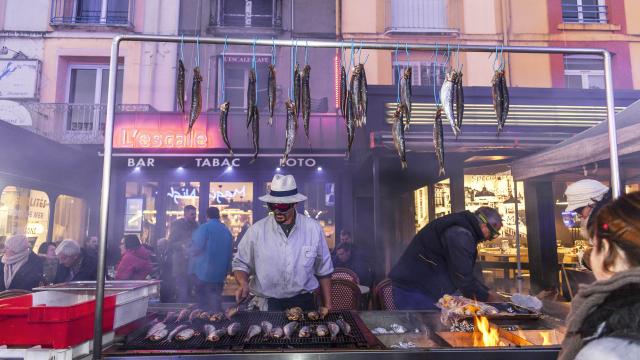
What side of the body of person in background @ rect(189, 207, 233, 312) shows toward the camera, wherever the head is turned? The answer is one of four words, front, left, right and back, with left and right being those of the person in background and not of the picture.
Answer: back

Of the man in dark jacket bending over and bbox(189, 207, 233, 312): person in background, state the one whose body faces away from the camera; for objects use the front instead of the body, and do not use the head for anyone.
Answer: the person in background

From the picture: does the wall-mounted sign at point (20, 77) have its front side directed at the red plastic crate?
yes

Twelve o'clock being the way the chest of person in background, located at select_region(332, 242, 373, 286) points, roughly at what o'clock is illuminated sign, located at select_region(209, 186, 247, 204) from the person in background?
The illuminated sign is roughly at 3 o'clock from the person in background.

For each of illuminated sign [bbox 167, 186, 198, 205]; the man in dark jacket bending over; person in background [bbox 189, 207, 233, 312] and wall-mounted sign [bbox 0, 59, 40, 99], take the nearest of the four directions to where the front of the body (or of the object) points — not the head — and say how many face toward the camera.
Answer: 2

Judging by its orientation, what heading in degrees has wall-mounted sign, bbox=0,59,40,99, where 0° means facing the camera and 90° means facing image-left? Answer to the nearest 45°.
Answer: approximately 0°

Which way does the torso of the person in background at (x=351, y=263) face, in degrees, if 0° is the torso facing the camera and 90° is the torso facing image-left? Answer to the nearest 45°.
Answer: approximately 45°

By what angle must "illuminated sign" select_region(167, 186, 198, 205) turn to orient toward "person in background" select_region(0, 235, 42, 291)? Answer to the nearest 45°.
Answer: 0° — it already faces them

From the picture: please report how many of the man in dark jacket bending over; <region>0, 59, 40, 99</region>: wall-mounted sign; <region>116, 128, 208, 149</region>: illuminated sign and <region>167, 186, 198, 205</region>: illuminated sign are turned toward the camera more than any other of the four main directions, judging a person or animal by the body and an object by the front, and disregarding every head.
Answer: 3

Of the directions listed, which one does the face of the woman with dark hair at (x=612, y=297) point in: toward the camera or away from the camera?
away from the camera

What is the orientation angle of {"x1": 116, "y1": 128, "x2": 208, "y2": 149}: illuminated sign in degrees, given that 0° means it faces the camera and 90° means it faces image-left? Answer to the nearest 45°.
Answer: approximately 0°
